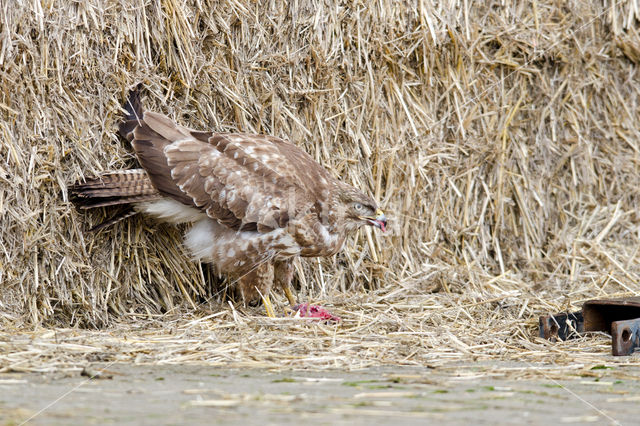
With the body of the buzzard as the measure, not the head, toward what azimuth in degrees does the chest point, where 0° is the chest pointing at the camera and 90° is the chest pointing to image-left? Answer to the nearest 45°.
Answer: approximately 270°

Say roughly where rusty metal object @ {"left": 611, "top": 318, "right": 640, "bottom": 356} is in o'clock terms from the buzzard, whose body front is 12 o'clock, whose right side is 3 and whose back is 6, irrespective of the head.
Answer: The rusty metal object is roughly at 1 o'clock from the buzzard.
